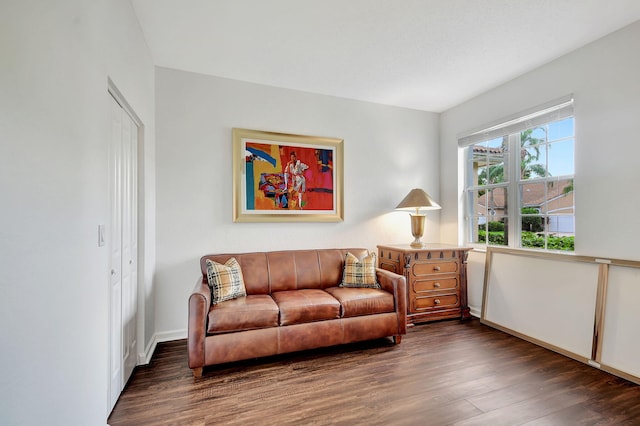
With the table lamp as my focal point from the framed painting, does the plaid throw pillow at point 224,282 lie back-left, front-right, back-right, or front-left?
back-right

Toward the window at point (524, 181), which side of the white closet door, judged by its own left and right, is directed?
front

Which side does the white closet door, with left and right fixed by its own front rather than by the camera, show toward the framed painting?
front

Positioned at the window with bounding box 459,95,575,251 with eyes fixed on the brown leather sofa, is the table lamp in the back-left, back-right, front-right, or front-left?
front-right

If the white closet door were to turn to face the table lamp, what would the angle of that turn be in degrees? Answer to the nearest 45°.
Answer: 0° — it already faces it

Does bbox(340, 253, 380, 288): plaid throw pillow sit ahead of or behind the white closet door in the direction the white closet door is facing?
ahead

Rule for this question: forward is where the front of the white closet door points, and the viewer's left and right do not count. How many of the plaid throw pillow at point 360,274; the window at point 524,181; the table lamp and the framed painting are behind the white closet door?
0

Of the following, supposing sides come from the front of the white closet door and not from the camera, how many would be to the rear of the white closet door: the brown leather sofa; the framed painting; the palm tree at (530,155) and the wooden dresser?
0

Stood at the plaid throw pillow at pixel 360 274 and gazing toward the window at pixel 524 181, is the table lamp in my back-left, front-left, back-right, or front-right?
front-left

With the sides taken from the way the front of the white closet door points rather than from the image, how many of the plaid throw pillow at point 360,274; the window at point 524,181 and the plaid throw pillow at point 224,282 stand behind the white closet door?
0

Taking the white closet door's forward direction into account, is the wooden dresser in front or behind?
in front

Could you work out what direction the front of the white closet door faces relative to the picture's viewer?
facing to the right of the viewer
